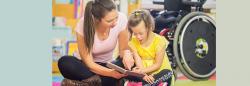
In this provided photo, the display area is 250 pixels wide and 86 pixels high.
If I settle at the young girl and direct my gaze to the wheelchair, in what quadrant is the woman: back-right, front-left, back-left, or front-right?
back-left

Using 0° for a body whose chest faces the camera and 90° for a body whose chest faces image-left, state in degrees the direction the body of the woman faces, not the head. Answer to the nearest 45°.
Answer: approximately 315°
